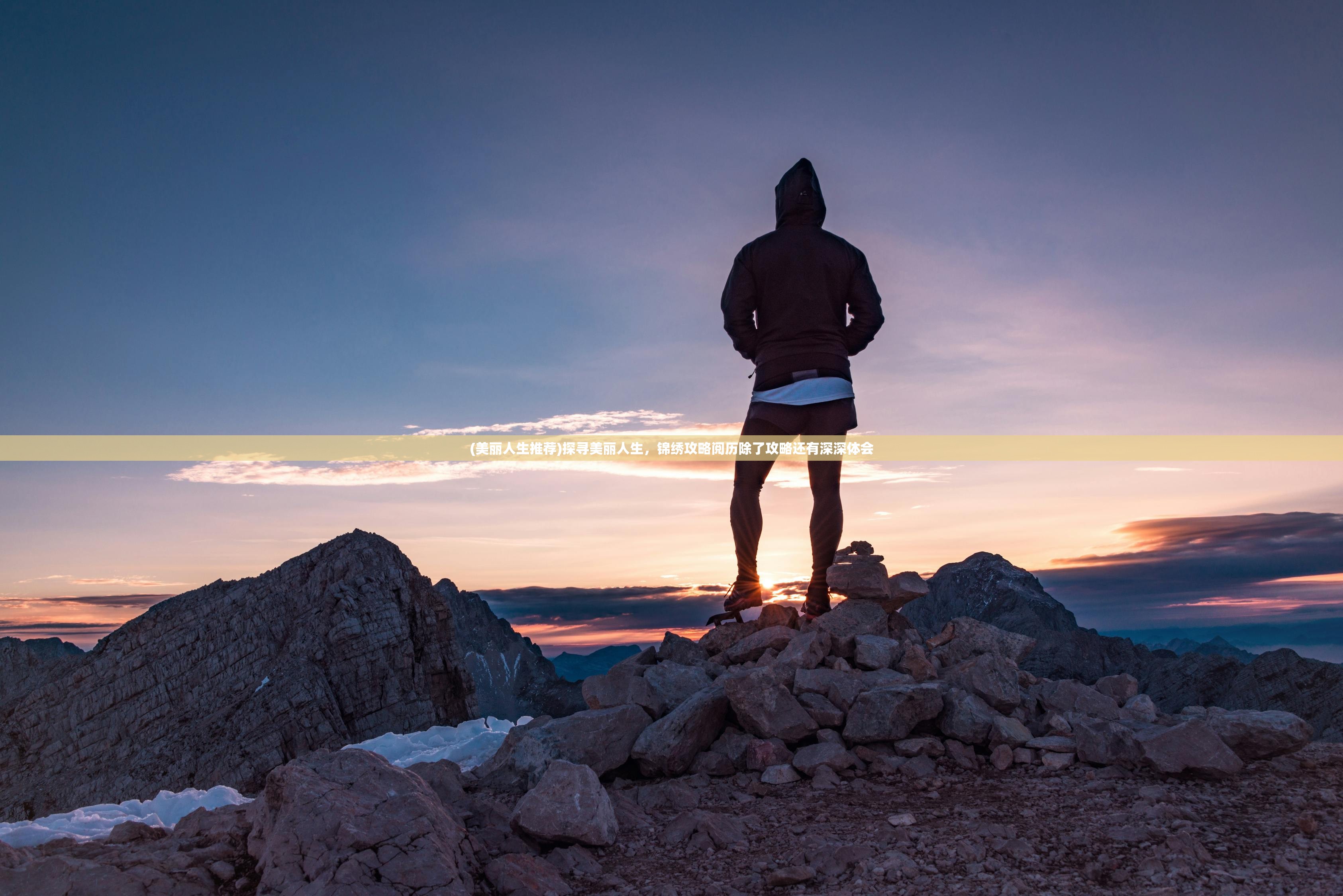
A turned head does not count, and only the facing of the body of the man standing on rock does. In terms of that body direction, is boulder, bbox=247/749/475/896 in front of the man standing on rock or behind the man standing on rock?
behind

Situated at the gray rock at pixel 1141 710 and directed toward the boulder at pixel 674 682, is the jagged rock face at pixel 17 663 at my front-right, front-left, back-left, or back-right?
front-right

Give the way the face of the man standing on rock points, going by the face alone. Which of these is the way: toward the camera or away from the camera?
away from the camera

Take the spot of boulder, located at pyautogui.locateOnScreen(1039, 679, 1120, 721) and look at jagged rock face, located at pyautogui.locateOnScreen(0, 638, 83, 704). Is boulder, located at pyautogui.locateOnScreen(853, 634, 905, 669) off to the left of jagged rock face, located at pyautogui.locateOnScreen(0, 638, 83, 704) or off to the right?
left

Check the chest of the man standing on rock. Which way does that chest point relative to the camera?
away from the camera

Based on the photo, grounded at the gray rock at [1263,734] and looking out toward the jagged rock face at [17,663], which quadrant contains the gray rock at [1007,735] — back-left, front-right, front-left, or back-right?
front-left

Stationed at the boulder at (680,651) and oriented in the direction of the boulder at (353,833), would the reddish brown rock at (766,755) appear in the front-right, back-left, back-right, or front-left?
front-left
